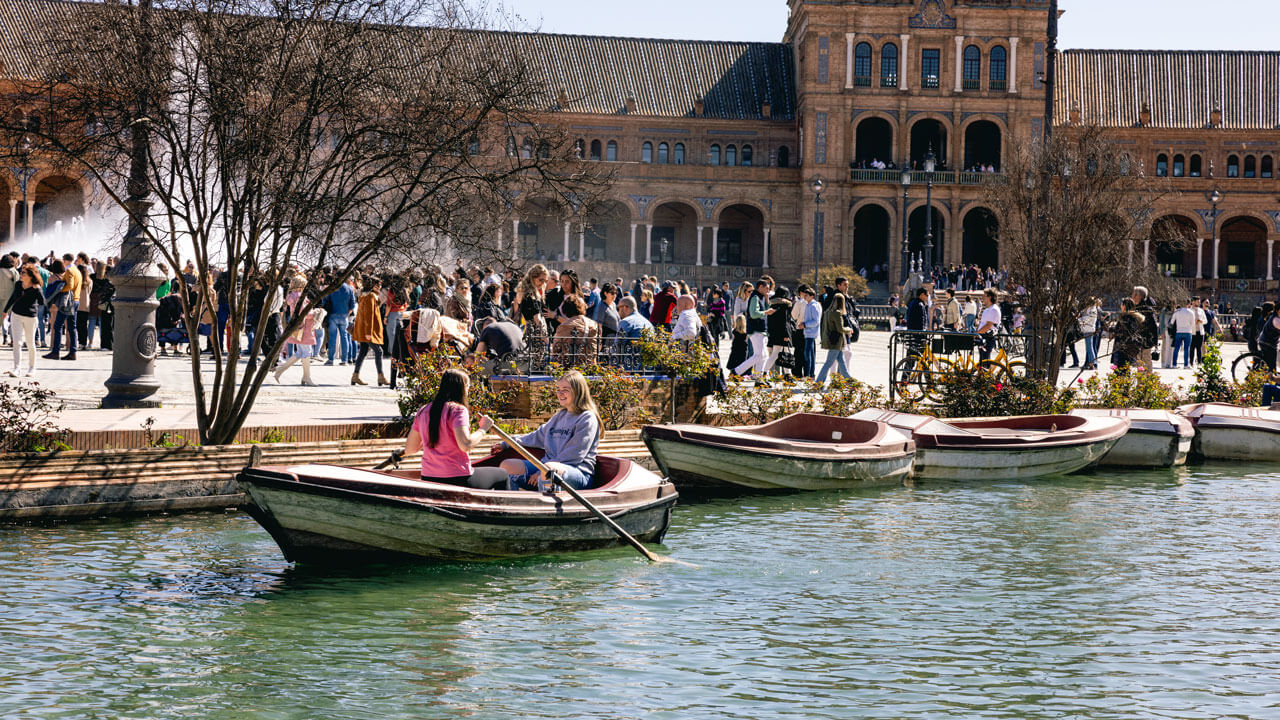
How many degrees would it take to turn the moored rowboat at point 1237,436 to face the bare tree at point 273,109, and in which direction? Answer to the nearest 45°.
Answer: approximately 45° to its left

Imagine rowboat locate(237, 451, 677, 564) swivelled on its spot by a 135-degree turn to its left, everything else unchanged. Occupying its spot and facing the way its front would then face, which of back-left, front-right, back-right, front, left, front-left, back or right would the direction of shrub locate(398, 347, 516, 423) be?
back-left

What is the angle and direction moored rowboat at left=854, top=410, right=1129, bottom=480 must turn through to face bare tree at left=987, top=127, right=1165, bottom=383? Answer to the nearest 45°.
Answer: approximately 90° to its left

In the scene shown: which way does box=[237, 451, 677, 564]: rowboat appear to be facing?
to the viewer's left

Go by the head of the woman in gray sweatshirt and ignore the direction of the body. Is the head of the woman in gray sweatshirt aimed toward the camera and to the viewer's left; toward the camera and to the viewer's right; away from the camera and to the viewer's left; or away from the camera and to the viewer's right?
toward the camera and to the viewer's left

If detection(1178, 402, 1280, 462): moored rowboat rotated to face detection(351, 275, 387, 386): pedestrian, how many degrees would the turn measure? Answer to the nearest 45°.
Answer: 0° — it already faces them

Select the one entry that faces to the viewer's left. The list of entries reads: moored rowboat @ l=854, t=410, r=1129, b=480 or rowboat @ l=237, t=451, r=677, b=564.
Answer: the rowboat

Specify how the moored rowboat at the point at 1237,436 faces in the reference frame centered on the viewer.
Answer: facing to the left of the viewer

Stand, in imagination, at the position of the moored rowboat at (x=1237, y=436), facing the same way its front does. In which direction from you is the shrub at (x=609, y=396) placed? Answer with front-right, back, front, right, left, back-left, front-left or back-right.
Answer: front-left

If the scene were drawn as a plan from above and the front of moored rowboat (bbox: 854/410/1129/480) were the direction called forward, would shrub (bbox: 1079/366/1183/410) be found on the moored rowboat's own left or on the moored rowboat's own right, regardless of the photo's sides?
on the moored rowboat's own left

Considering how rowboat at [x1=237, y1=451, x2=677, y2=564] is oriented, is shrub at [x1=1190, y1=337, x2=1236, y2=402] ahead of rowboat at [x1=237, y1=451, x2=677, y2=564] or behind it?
behind
